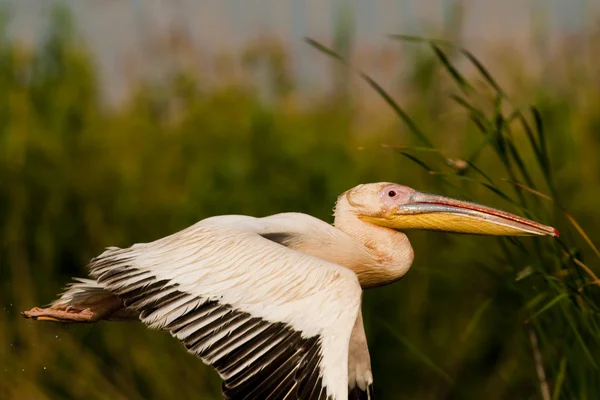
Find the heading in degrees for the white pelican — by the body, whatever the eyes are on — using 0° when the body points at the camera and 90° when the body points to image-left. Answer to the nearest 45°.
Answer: approximately 270°
